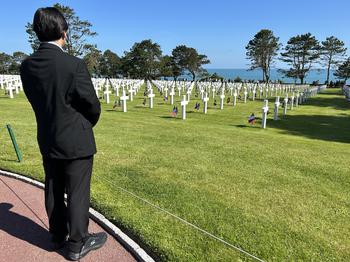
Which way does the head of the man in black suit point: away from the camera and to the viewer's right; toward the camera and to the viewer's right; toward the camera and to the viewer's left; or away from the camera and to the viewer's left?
away from the camera and to the viewer's right

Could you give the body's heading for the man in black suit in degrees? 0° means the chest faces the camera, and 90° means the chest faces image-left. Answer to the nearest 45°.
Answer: approximately 225°
